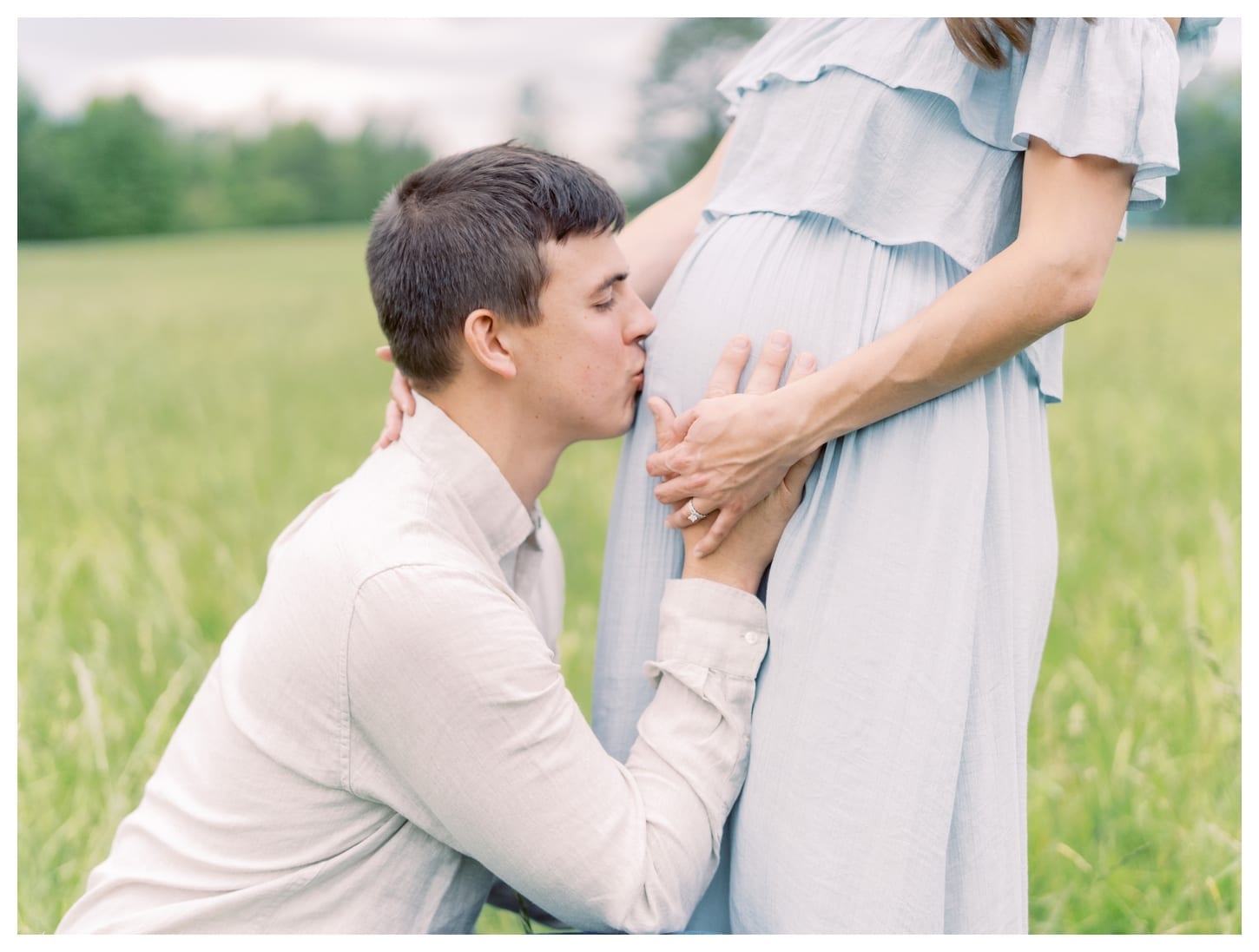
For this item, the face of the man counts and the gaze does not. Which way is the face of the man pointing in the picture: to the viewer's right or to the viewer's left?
to the viewer's right

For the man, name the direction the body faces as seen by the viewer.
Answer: to the viewer's right

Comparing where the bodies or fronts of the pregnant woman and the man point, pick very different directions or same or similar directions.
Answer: very different directions

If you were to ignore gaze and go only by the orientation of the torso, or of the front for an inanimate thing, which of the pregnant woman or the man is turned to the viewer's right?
the man

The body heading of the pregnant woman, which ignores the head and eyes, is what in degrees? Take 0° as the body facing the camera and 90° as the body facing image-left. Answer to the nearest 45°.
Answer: approximately 45°

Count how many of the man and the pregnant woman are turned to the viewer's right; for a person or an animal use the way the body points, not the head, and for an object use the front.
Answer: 1
